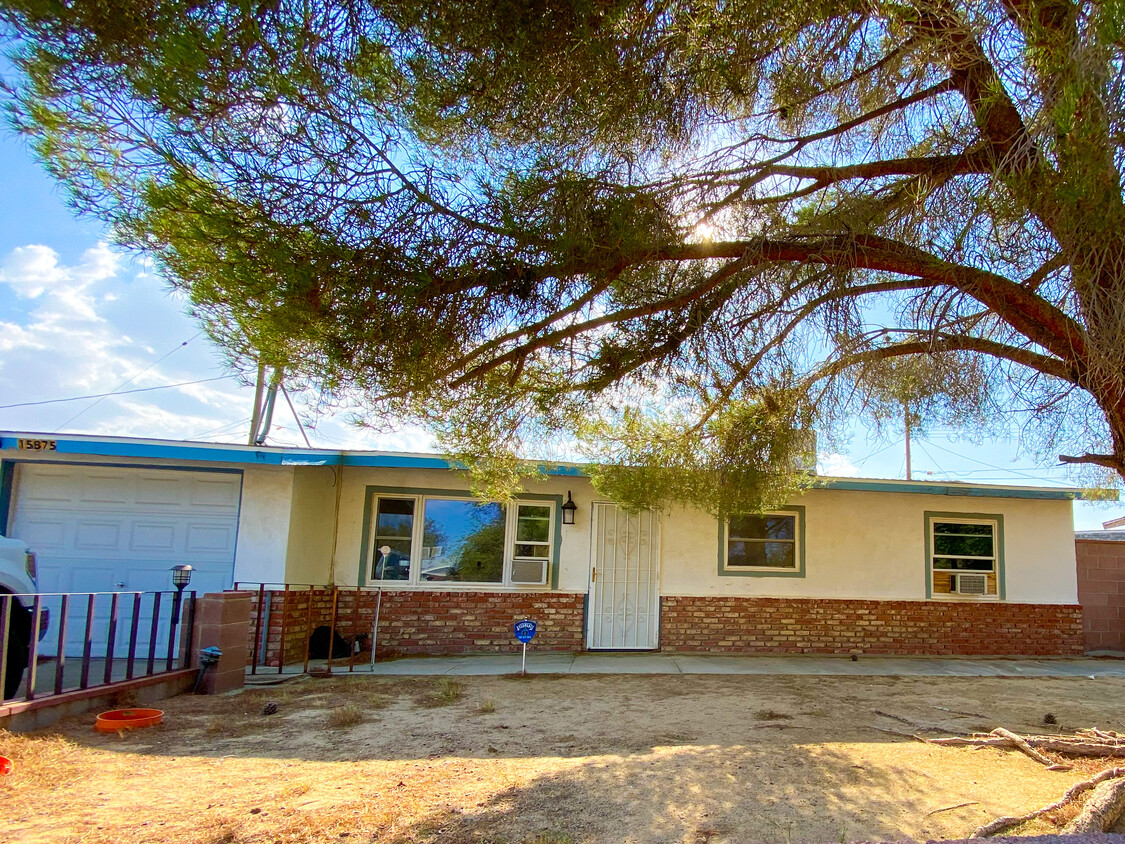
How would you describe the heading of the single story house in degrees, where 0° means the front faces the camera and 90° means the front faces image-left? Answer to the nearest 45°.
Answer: approximately 0°

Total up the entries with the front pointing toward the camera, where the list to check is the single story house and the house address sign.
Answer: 2

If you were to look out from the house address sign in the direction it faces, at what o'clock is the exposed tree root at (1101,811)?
The exposed tree root is roughly at 11 o'clock from the house address sign.

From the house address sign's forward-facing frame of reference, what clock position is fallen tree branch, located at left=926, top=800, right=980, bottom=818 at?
The fallen tree branch is roughly at 11 o'clock from the house address sign.

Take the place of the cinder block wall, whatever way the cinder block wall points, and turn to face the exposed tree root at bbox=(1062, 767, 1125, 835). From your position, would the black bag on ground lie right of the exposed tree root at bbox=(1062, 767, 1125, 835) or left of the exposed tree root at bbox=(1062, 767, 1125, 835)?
right

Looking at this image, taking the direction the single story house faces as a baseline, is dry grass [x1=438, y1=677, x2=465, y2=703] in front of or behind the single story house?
in front

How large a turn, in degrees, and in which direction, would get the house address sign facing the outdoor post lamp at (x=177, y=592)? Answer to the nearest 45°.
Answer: approximately 45° to its left

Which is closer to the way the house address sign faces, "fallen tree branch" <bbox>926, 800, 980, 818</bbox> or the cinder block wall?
the fallen tree branch

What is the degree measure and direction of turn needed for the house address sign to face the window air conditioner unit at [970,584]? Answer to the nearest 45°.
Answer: approximately 90° to its left

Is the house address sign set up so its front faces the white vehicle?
yes

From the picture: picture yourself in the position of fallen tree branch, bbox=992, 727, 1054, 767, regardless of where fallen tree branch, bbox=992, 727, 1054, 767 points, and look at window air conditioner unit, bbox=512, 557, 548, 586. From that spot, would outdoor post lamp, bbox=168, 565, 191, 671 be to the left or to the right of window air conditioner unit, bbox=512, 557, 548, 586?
left

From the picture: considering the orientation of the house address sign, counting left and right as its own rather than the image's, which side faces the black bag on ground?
left
